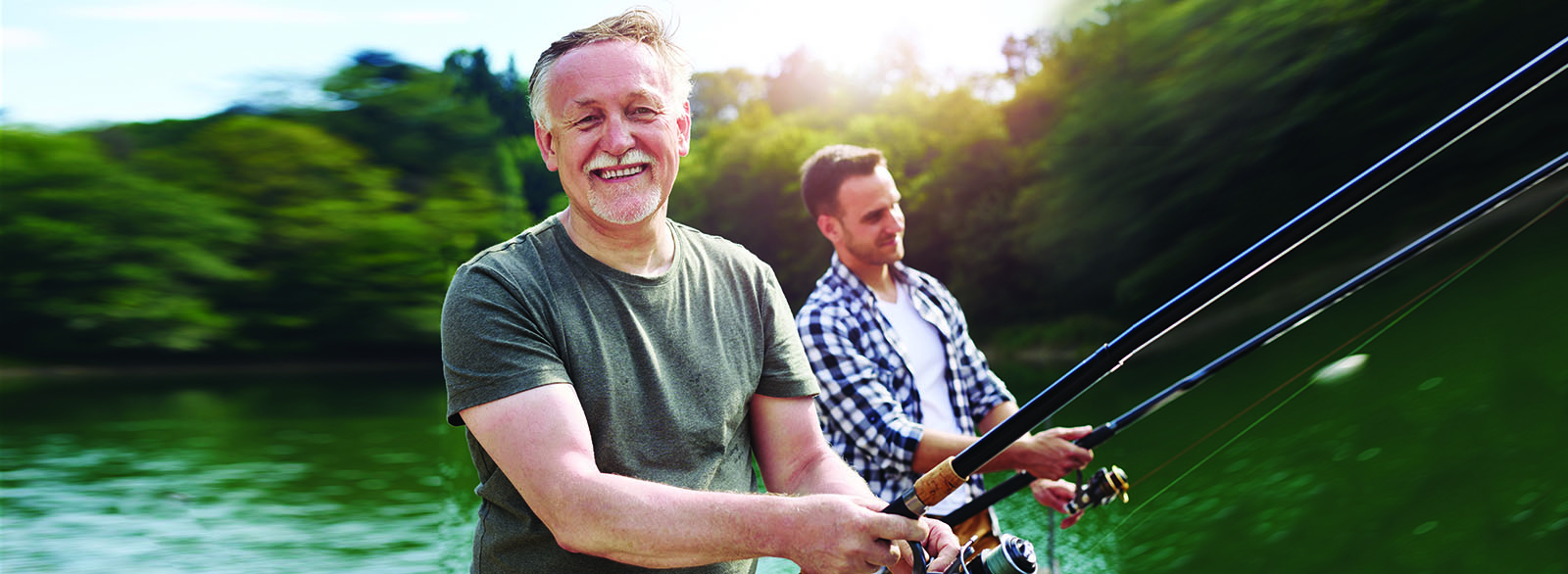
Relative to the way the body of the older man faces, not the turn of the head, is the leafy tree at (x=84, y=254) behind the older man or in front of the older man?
behind

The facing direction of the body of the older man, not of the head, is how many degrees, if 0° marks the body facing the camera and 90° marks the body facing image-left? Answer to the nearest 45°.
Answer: approximately 315°
